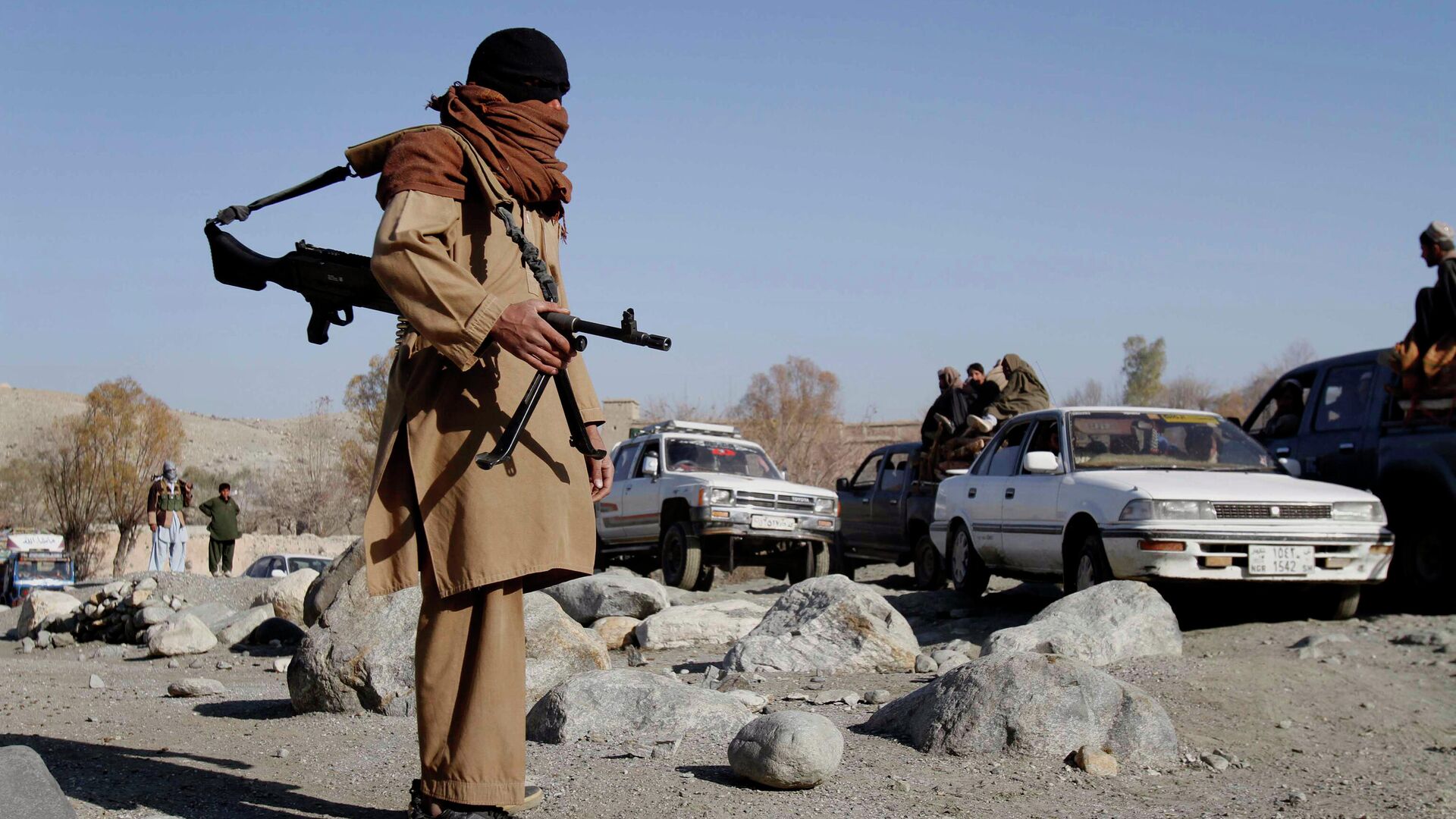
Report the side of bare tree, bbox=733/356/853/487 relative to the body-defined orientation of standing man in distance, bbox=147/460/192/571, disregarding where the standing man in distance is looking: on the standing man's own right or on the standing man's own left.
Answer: on the standing man's own left

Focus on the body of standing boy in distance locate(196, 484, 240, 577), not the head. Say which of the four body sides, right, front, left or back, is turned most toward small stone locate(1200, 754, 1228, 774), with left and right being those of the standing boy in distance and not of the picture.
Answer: front

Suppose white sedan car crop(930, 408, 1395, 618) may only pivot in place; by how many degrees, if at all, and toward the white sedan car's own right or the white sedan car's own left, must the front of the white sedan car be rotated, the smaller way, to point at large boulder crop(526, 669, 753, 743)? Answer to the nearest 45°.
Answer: approximately 45° to the white sedan car's own right

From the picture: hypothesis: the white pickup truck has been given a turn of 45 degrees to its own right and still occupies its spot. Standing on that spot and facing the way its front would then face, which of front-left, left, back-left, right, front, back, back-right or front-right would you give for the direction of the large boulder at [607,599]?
front

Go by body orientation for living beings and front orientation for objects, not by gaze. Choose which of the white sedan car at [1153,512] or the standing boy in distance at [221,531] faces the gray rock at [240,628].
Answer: the standing boy in distance

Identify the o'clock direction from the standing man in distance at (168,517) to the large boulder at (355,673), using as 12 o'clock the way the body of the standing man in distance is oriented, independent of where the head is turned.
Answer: The large boulder is roughly at 12 o'clock from the standing man in distance.

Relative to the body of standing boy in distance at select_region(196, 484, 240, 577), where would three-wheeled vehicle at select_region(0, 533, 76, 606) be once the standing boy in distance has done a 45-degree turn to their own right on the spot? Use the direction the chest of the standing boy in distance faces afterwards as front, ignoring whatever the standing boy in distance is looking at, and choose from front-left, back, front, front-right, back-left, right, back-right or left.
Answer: right

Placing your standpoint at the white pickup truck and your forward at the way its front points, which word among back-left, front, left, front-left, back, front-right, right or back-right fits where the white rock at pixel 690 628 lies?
front-right

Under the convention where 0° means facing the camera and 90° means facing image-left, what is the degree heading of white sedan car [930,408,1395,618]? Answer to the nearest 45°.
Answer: approximately 315°

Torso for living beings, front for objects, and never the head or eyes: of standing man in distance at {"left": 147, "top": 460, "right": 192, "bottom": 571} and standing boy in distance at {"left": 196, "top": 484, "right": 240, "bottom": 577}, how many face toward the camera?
2

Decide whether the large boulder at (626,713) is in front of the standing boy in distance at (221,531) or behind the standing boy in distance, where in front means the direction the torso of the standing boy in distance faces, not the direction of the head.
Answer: in front

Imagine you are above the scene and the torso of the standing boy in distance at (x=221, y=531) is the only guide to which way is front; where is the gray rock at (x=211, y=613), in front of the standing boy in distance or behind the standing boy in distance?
in front

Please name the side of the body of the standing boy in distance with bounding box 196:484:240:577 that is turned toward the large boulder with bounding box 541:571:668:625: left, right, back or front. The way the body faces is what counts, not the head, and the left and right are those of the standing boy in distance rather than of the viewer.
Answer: front

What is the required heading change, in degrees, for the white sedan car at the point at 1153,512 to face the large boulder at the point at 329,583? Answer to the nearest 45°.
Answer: approximately 45° to its right

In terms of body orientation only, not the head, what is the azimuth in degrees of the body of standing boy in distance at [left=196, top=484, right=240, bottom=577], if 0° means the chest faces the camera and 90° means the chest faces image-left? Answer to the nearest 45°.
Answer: approximately 0°

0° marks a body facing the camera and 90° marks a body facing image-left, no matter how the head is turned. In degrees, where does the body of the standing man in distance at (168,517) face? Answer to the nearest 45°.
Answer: approximately 0°

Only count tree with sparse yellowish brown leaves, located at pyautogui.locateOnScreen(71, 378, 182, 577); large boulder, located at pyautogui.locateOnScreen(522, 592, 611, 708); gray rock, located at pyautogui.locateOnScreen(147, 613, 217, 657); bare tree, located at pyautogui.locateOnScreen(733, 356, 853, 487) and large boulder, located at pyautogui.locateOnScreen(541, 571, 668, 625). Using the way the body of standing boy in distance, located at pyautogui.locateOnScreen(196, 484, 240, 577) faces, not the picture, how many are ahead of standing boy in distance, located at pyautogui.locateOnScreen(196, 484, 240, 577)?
3
